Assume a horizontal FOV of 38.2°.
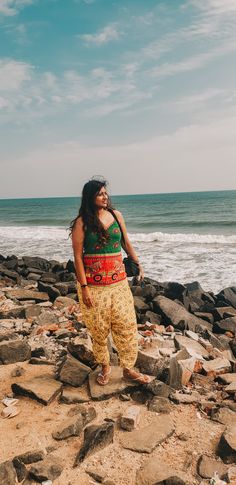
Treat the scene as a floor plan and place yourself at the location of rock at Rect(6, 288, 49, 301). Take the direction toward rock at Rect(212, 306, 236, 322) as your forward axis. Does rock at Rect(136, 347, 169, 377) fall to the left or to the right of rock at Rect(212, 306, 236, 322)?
right

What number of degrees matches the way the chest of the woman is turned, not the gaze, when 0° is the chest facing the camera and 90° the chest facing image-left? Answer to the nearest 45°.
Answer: approximately 315°

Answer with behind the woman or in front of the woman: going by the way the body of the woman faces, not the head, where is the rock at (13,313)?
behind

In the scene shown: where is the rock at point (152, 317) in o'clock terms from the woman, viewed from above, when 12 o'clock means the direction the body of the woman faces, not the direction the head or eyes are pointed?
The rock is roughly at 8 o'clock from the woman.
